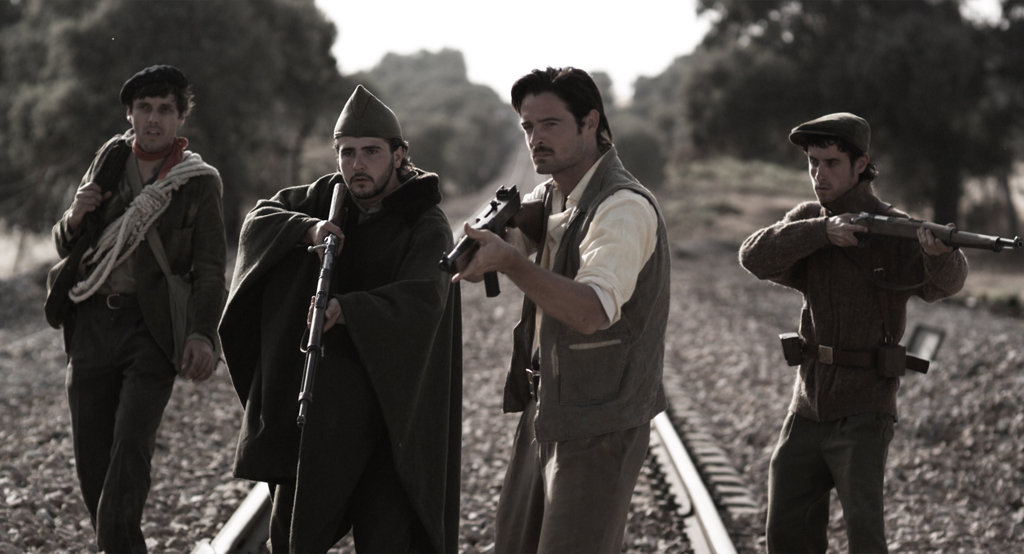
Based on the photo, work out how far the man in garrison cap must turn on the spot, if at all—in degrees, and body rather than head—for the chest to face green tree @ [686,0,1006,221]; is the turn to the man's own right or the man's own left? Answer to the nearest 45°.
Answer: approximately 180°

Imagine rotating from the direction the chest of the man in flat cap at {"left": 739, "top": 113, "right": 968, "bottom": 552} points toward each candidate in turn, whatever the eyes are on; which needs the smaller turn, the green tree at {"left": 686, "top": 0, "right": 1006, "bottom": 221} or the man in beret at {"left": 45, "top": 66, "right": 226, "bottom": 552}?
the man in beret

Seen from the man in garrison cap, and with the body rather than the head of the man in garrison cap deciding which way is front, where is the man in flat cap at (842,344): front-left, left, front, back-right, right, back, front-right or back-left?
back-left

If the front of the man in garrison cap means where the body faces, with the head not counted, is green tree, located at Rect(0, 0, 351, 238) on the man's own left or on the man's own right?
on the man's own right

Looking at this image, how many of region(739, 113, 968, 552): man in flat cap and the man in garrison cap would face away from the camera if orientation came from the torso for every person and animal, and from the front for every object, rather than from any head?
0

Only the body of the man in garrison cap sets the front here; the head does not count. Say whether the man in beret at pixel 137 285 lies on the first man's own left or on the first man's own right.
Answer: on the first man's own right

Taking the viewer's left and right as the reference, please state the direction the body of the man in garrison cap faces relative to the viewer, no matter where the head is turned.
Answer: facing the viewer and to the left of the viewer

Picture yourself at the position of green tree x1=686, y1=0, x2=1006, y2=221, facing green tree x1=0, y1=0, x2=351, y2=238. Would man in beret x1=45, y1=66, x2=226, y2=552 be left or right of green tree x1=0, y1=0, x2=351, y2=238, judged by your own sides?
left

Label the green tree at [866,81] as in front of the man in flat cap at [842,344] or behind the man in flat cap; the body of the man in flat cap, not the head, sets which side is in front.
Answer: behind
